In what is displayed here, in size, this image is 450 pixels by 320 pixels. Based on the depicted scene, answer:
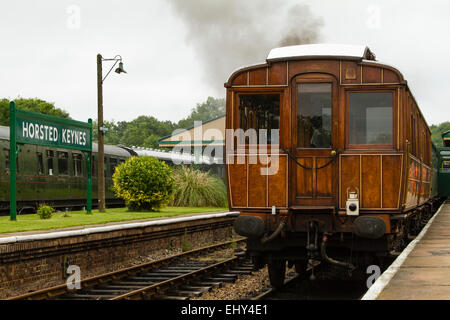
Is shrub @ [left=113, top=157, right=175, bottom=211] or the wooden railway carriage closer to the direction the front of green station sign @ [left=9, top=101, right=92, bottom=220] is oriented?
the wooden railway carriage

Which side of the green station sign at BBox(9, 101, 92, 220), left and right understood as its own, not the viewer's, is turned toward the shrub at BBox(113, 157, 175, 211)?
left

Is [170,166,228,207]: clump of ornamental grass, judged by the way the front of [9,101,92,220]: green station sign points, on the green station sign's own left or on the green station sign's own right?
on the green station sign's own left

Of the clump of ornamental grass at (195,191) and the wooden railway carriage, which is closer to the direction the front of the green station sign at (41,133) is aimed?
the wooden railway carriage

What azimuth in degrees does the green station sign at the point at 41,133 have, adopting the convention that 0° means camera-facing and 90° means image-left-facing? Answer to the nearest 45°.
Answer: approximately 315°
